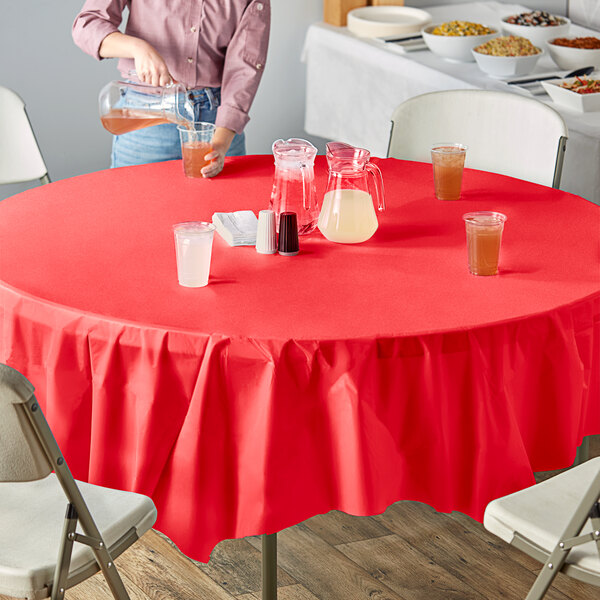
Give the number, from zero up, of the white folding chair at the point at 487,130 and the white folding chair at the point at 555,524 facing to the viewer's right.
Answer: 0

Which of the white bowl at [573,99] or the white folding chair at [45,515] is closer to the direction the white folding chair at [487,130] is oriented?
the white folding chair

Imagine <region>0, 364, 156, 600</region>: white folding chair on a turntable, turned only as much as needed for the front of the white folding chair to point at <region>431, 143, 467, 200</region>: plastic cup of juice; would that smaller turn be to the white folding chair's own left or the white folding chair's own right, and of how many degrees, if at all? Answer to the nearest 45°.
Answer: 0° — it already faces it

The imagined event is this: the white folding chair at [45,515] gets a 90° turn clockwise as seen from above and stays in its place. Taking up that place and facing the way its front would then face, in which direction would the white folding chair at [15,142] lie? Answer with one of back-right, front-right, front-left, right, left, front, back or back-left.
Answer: back-left

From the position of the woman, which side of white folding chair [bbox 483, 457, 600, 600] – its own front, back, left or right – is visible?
front

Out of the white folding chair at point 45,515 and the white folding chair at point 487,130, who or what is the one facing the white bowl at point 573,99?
the white folding chair at point 45,515

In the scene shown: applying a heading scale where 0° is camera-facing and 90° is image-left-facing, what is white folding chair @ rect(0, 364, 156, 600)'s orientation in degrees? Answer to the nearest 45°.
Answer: approximately 225°

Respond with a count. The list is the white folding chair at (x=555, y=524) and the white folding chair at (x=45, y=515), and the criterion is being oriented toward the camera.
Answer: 0

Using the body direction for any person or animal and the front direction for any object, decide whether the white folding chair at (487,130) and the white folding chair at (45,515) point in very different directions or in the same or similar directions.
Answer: very different directions

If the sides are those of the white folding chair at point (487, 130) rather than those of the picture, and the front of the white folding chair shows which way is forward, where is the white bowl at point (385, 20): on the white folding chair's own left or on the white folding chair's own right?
on the white folding chair's own right

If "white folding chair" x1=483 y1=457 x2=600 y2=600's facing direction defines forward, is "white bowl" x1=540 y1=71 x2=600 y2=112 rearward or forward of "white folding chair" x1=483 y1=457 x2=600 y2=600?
forward

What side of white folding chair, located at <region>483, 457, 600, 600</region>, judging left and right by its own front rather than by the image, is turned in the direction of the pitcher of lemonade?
front

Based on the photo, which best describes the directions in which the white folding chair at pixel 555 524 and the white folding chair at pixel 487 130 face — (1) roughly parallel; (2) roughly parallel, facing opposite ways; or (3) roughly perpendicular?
roughly perpendicular

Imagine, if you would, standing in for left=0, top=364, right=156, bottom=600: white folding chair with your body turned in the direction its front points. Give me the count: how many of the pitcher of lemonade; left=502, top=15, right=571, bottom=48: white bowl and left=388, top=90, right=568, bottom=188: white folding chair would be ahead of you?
3

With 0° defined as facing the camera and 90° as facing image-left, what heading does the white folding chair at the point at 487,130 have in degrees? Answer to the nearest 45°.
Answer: approximately 45°
